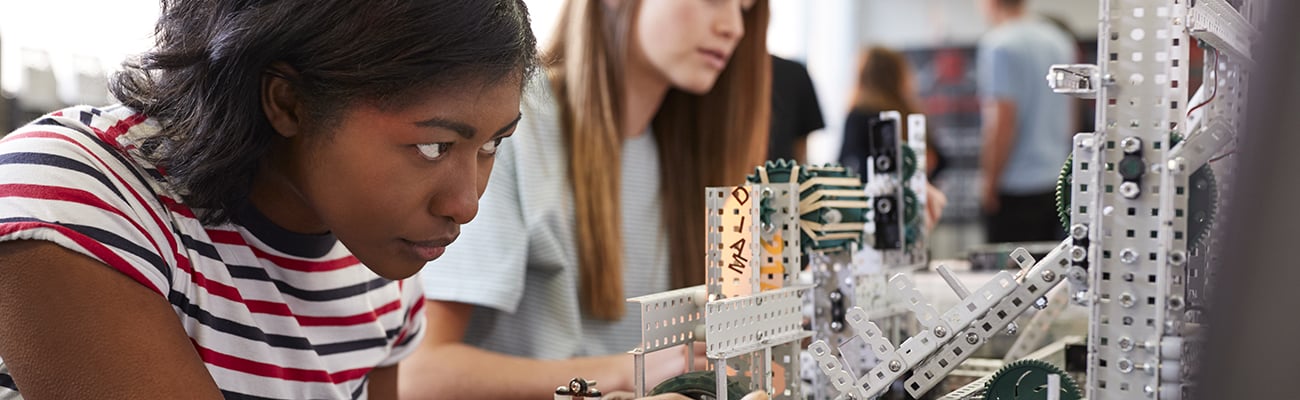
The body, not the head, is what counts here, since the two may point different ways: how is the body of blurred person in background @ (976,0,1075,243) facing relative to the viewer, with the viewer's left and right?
facing away from the viewer and to the left of the viewer

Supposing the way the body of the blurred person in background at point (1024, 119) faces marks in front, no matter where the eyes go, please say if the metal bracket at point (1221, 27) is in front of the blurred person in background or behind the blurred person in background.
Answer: behind

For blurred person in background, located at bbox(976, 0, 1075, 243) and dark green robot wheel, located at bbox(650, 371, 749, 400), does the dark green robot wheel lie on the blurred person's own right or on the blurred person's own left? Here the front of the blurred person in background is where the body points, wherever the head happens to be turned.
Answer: on the blurred person's own left

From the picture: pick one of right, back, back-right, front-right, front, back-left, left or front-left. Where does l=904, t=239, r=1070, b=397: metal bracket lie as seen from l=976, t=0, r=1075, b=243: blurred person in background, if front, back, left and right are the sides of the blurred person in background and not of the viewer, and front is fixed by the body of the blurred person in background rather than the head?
back-left

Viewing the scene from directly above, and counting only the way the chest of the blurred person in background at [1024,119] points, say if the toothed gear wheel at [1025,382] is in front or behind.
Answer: behind

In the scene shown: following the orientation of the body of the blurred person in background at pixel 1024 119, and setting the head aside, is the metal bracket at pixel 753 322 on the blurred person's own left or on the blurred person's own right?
on the blurred person's own left
